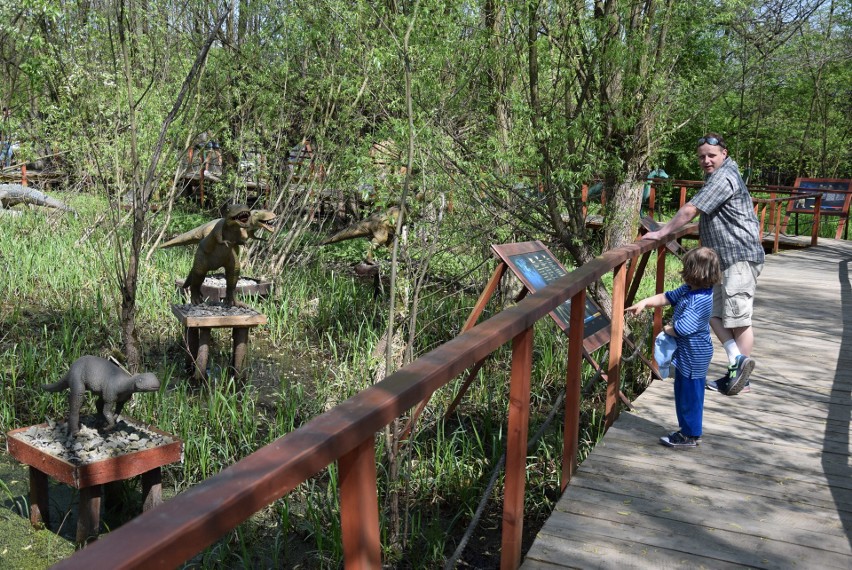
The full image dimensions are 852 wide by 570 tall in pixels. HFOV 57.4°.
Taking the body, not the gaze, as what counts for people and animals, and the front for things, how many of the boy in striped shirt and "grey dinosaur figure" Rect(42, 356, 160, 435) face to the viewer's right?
1

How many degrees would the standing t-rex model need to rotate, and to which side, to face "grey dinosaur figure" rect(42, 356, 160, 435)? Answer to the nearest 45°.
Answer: approximately 45° to its right

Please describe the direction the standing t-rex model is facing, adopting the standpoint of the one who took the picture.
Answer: facing the viewer and to the right of the viewer

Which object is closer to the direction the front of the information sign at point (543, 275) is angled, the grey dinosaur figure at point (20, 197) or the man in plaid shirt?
the man in plaid shirt

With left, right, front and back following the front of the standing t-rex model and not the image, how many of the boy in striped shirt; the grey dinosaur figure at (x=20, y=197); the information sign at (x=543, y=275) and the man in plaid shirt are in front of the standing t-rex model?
3

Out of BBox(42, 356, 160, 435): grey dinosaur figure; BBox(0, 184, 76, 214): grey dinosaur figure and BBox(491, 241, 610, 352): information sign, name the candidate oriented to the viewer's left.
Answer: BBox(0, 184, 76, 214): grey dinosaur figure

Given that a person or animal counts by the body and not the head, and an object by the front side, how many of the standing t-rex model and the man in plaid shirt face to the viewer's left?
1

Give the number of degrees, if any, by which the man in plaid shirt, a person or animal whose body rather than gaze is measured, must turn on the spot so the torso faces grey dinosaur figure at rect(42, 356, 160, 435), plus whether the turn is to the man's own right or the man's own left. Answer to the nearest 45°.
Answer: approximately 45° to the man's own left

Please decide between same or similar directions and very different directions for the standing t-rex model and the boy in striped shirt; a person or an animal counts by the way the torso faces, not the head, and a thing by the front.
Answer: very different directions

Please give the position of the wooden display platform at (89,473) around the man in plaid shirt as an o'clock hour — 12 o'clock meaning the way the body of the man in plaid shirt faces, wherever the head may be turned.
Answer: The wooden display platform is roughly at 11 o'clock from the man in plaid shirt.

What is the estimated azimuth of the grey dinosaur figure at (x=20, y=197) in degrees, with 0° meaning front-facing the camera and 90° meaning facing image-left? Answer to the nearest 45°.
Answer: approximately 90°

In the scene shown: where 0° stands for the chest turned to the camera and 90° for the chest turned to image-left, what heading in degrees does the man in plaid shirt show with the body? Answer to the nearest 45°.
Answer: approximately 90°

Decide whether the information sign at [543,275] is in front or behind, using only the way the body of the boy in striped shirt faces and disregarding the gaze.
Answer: in front

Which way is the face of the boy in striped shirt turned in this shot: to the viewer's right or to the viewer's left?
to the viewer's left

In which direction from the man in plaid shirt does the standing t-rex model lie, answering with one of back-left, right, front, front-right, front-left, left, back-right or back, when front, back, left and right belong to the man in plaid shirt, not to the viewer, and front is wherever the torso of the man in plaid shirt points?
front

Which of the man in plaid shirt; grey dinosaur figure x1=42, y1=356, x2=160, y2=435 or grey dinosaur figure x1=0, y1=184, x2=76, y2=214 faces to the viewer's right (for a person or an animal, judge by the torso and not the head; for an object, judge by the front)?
grey dinosaur figure x1=42, y1=356, x2=160, y2=435

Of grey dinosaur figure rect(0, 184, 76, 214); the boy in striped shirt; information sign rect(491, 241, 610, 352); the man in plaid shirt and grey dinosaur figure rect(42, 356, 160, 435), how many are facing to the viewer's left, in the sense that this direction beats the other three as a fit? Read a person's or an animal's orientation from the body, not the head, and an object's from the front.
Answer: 3

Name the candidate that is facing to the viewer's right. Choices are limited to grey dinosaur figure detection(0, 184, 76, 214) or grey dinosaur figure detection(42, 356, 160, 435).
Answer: grey dinosaur figure detection(42, 356, 160, 435)

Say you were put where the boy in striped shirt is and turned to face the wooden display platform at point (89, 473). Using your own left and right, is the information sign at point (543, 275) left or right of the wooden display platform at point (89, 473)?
right

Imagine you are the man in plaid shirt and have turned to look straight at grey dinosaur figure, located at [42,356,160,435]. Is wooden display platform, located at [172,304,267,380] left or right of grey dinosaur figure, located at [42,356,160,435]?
right
